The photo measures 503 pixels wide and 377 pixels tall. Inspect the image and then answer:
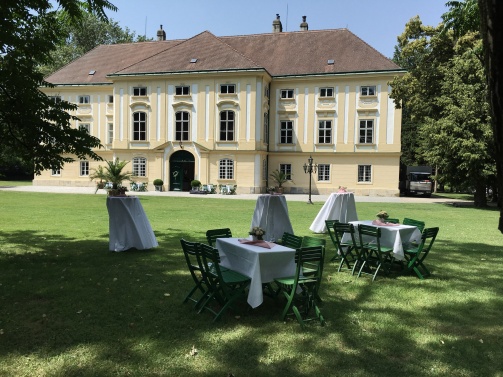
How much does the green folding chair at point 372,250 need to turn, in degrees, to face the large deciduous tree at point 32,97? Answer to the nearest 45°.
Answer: approximately 135° to its left

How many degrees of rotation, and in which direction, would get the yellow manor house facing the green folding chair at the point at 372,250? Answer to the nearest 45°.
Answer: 0° — it already faces it

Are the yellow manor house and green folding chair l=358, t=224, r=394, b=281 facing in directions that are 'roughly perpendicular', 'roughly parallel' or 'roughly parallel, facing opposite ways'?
roughly parallel, facing opposite ways

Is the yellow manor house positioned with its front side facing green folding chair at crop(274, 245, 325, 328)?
yes

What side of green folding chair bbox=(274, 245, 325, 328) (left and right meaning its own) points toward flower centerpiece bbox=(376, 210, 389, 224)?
right

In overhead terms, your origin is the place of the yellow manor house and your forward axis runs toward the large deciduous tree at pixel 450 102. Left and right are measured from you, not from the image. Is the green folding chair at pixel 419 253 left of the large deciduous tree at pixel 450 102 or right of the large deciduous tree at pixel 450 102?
right

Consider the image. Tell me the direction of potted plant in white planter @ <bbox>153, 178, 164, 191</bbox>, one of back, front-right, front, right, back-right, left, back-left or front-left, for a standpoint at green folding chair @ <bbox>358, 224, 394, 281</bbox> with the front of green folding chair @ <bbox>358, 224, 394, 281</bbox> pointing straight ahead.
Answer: left

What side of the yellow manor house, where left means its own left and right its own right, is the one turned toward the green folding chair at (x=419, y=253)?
front

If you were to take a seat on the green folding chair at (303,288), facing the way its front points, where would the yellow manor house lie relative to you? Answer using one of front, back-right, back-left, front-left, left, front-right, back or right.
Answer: front-right

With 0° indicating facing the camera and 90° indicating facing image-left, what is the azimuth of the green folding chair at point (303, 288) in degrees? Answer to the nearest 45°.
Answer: approximately 135°

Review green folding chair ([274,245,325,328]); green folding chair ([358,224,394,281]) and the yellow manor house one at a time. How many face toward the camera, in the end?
1

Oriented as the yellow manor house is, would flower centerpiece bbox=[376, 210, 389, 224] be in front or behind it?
in front

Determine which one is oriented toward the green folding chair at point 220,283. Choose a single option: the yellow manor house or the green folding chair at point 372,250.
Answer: the yellow manor house

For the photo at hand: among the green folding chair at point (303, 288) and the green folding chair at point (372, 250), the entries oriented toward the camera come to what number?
0
